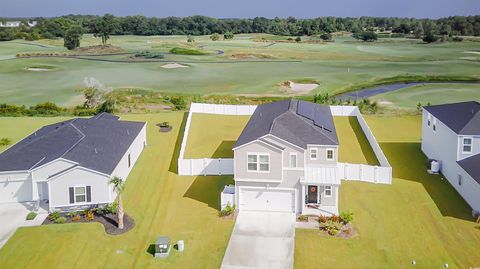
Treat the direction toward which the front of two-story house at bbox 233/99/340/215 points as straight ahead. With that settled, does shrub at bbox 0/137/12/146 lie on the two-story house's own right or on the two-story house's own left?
on the two-story house's own right

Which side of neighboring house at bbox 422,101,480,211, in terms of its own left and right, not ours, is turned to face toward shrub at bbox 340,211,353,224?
right

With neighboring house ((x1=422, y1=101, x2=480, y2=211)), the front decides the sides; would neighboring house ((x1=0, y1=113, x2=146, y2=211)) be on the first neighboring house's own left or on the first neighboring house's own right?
on the first neighboring house's own right

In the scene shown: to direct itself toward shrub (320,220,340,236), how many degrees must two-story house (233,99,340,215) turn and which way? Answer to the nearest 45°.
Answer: approximately 45° to its left

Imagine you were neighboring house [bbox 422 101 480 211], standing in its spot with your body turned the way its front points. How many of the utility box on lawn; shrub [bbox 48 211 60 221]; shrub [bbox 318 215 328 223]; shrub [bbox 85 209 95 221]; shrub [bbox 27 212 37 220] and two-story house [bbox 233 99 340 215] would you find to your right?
6

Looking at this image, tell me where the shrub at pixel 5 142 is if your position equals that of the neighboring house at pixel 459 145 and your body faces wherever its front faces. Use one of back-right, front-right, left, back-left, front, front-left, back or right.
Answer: back-right

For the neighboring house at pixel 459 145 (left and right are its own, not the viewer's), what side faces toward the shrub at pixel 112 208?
right

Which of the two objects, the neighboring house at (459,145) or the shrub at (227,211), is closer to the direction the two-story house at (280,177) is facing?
the shrub

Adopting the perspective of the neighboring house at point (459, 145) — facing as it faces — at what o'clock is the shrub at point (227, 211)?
The shrub is roughly at 3 o'clock from the neighboring house.

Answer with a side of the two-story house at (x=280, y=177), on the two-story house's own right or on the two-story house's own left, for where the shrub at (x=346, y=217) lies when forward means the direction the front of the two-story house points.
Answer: on the two-story house's own left

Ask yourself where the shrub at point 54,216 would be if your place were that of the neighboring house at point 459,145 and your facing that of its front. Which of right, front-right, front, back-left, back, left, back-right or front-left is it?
right

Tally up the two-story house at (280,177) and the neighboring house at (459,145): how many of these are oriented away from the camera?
0

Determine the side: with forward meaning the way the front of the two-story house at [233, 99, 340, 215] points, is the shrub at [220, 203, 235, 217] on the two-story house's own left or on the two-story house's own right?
on the two-story house's own right

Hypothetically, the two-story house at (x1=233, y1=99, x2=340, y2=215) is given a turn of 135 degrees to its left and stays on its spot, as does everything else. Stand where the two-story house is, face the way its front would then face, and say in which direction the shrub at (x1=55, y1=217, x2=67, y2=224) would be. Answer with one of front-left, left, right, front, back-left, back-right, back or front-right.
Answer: back-left

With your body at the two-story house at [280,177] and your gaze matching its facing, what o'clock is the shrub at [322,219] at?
The shrub is roughly at 10 o'clock from the two-story house.

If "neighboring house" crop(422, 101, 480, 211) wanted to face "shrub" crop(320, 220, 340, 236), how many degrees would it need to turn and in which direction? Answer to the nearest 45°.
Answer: approximately 90° to its right

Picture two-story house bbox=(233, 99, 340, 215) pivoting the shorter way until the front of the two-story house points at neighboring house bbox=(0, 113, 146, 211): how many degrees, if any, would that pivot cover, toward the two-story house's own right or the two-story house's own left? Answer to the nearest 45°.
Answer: approximately 90° to the two-story house's own right
